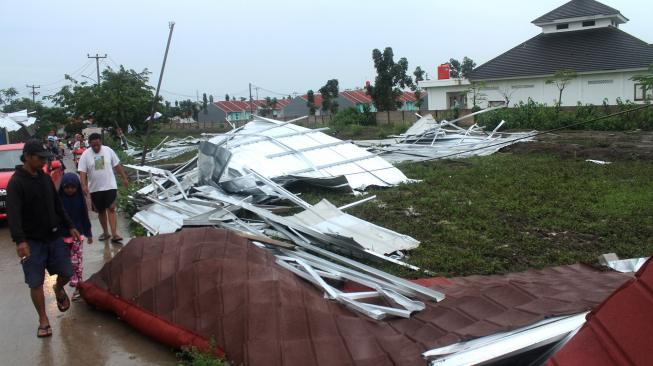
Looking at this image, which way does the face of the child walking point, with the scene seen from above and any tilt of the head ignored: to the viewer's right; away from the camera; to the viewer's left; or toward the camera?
toward the camera

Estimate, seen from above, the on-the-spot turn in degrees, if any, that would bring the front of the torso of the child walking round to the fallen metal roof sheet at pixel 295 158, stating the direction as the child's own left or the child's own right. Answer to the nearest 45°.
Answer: approximately 135° to the child's own left

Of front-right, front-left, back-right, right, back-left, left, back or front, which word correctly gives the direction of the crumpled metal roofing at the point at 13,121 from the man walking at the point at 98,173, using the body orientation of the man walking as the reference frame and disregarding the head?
back

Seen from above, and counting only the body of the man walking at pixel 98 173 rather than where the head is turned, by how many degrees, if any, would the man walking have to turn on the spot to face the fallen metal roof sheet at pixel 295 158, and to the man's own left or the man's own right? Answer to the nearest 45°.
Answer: approximately 135° to the man's own left

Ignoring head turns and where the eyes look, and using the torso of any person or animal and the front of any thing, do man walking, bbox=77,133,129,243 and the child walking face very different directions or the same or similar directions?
same or similar directions

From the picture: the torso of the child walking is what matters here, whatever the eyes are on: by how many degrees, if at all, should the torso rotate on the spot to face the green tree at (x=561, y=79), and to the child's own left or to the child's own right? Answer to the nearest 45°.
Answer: approximately 135° to the child's own left

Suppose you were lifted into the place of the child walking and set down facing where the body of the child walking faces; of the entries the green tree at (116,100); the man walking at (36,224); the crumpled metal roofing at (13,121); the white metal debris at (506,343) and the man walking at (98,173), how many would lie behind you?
3

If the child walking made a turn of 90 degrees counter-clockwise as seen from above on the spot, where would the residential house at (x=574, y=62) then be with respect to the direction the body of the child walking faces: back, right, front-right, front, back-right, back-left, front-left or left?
front-left

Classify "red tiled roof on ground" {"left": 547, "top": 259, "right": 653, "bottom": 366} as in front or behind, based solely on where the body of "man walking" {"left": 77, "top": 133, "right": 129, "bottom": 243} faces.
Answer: in front

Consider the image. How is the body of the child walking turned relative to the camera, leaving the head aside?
toward the camera

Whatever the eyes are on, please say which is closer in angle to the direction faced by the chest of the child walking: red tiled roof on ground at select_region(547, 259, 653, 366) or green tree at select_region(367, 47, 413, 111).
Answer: the red tiled roof on ground

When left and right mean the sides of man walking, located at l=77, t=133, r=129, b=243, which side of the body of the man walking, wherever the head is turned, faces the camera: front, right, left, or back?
front

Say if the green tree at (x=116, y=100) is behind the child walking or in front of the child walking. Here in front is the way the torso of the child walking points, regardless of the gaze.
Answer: behind

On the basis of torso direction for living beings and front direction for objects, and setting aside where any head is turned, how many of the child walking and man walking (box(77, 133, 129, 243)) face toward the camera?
2

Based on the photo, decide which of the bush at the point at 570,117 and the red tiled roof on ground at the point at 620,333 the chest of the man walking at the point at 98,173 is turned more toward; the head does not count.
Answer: the red tiled roof on ground
